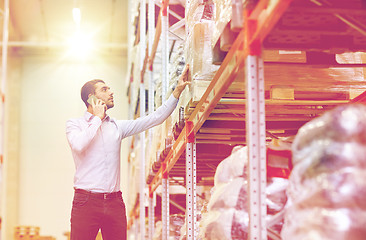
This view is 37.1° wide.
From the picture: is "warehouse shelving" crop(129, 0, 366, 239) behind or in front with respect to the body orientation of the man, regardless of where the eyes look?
in front

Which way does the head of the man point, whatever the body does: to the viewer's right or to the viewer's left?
to the viewer's right

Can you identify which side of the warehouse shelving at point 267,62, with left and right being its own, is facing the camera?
left

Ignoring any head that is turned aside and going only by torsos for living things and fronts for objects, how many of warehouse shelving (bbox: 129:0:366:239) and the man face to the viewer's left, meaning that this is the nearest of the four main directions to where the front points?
1

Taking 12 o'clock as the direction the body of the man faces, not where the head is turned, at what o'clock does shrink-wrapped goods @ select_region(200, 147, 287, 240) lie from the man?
The shrink-wrapped goods is roughly at 1 o'clock from the man.

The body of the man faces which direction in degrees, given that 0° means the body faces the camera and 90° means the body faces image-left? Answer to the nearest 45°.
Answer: approximately 315°

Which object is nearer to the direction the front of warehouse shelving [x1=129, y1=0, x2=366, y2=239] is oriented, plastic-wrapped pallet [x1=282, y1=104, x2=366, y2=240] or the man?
the man

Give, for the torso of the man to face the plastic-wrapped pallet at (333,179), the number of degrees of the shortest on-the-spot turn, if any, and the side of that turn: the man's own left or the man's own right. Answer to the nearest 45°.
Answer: approximately 45° to the man's own right

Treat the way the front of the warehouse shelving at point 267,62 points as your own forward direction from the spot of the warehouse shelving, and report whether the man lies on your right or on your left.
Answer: on your right

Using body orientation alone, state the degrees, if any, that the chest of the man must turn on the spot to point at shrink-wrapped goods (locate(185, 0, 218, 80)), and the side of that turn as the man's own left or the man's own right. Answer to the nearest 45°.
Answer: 0° — they already face it
